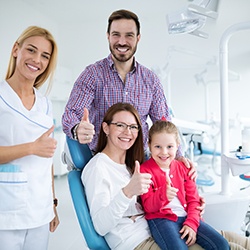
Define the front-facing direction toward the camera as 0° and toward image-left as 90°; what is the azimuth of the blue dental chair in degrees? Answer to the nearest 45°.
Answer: approximately 270°

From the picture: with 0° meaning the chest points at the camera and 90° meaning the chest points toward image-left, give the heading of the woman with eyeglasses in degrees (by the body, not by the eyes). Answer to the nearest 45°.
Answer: approximately 315°

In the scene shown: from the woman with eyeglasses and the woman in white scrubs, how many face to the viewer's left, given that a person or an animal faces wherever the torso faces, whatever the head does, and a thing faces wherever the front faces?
0

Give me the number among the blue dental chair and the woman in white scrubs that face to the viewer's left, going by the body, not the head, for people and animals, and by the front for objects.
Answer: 0
